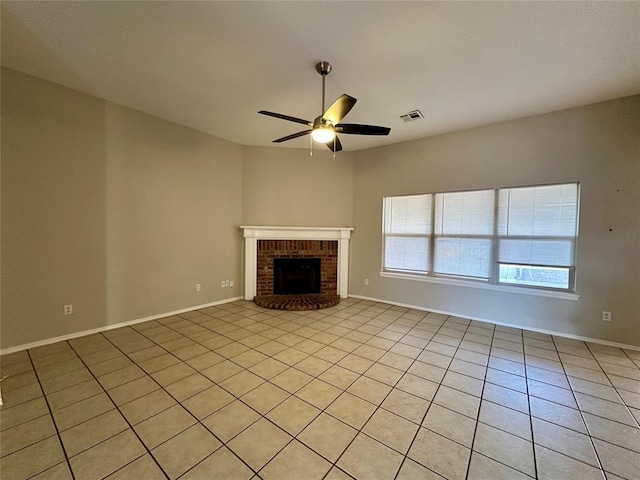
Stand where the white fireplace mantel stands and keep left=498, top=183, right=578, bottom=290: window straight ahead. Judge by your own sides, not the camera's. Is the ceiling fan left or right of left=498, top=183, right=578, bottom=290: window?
right

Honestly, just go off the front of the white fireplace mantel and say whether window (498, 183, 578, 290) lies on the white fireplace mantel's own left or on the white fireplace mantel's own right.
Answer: on the white fireplace mantel's own left

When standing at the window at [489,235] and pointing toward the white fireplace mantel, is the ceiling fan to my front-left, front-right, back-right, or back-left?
front-left

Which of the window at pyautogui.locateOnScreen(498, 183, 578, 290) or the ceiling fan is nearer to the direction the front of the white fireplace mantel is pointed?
the ceiling fan

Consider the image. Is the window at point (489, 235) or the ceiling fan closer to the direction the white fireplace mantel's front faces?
the ceiling fan

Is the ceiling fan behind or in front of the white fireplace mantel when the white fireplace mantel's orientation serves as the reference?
in front

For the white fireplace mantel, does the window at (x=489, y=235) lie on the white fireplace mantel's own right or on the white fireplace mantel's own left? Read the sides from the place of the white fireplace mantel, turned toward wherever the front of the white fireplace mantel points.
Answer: on the white fireplace mantel's own left

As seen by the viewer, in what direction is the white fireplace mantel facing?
toward the camera
